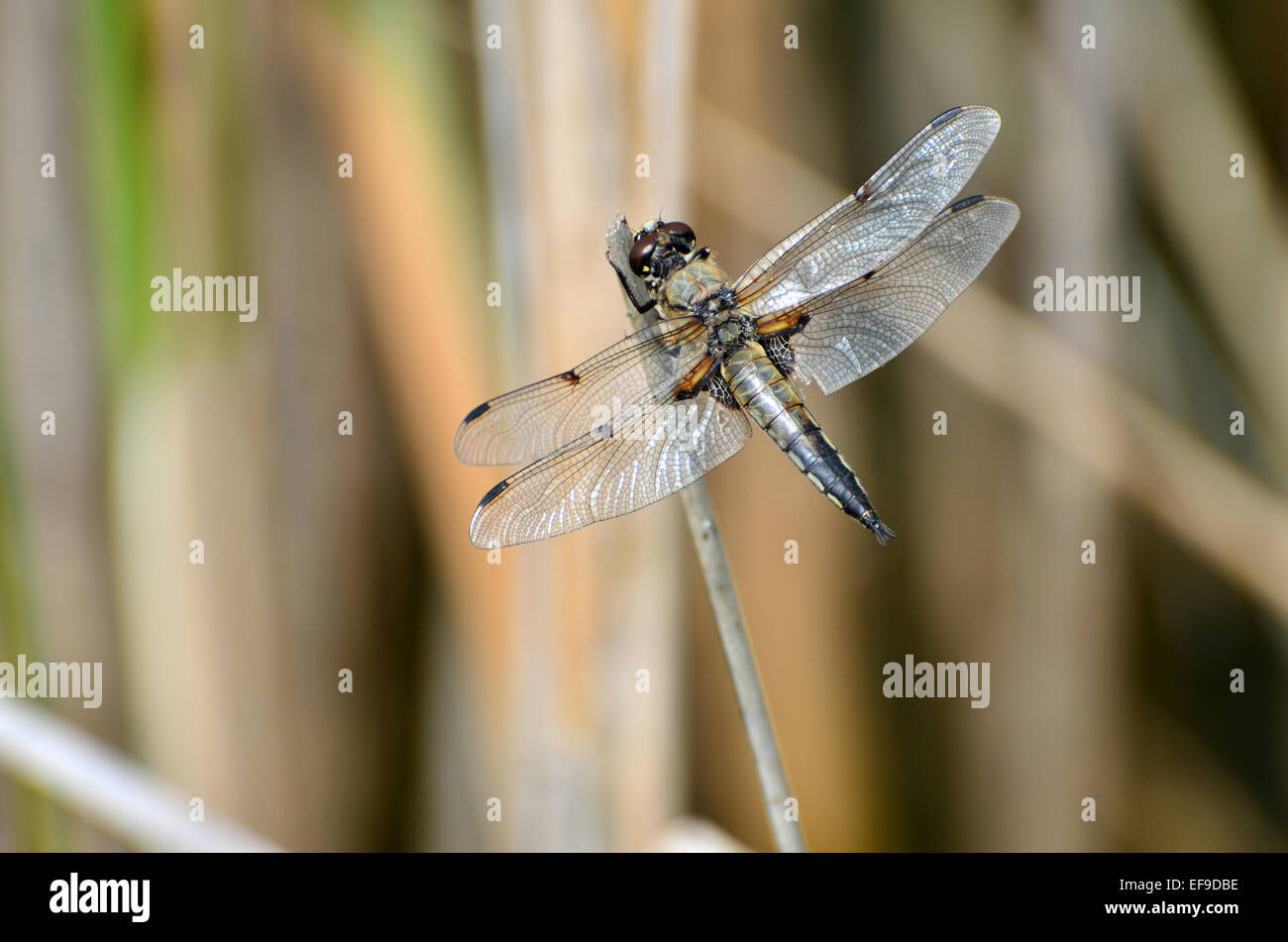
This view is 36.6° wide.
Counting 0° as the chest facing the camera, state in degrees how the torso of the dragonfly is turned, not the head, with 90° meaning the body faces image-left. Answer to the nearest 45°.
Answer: approximately 135°
